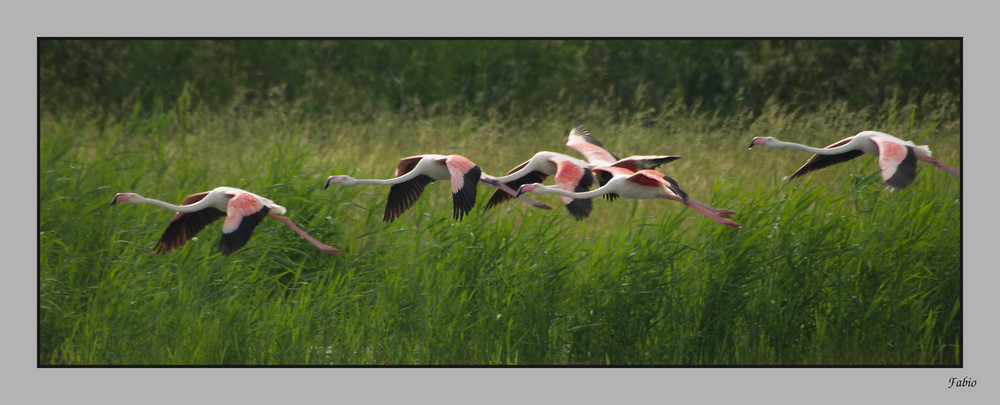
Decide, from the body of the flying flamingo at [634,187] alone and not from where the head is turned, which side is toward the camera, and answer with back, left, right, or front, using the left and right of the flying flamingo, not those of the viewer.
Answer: left

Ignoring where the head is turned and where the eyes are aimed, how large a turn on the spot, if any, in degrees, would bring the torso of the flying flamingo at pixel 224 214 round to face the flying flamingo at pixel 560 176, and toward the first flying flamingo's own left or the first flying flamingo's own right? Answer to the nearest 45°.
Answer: approximately 180°

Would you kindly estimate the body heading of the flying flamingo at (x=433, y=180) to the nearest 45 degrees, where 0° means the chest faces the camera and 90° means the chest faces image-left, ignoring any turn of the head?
approximately 90°

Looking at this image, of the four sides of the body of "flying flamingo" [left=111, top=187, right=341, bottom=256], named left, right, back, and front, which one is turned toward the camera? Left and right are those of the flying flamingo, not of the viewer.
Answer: left

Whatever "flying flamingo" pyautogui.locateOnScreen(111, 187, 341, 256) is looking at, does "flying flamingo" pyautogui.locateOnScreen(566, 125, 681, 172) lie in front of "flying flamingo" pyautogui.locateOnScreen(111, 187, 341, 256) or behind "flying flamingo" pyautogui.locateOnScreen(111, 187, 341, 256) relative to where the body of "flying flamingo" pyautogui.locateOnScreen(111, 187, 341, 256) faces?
behind

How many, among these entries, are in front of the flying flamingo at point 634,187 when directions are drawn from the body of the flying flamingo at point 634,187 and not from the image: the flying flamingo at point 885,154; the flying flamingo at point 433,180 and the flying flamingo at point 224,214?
2

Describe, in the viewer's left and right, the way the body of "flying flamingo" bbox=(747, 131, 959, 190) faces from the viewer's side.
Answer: facing to the left of the viewer

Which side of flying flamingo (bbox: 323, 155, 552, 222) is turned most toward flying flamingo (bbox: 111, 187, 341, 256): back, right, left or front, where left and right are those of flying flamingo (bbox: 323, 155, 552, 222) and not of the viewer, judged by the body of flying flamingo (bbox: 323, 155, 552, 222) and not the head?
front

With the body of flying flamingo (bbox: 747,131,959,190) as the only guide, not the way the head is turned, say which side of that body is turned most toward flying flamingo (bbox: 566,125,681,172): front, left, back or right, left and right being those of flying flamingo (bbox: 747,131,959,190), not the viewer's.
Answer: front

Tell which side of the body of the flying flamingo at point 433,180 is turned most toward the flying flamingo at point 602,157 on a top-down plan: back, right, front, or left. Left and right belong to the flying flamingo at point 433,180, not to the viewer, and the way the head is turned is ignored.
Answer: back
